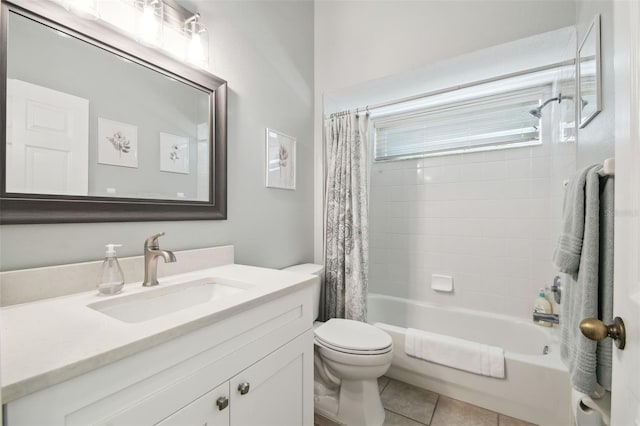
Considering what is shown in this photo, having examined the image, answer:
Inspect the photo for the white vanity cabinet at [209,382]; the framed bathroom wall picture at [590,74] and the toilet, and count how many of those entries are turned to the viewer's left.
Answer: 1

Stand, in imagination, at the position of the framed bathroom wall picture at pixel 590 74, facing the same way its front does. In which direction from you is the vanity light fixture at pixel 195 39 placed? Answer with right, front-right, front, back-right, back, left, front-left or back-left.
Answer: front-left

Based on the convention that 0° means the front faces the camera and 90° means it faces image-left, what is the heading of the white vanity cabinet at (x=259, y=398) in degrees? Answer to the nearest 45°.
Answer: approximately 315°

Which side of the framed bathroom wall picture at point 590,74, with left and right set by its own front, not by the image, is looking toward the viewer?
left

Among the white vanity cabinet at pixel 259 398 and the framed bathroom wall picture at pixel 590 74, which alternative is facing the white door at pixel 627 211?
the white vanity cabinet

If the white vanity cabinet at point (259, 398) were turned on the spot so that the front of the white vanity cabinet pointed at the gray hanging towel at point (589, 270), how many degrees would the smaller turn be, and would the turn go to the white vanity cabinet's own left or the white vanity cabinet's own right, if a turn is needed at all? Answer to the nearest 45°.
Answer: approximately 45° to the white vanity cabinet's own left

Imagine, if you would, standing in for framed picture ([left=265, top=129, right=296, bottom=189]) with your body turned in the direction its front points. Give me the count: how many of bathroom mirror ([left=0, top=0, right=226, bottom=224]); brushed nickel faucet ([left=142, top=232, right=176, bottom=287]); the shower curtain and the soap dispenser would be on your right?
3
